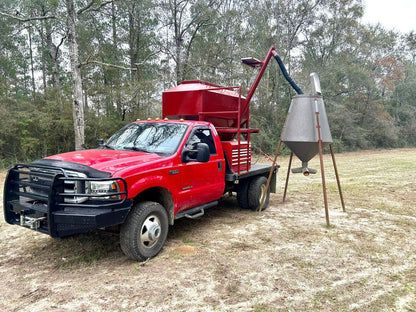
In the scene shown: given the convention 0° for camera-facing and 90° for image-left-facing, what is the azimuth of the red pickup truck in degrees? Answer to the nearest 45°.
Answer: approximately 45°
